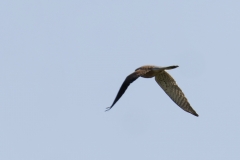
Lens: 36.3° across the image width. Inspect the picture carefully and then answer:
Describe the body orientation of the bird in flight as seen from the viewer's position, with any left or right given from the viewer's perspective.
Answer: facing away from the viewer and to the left of the viewer
